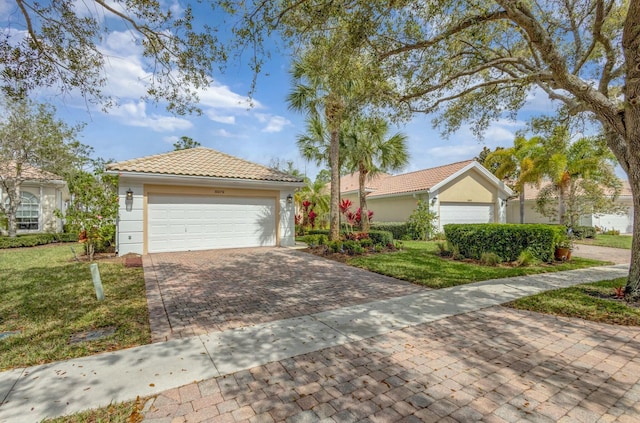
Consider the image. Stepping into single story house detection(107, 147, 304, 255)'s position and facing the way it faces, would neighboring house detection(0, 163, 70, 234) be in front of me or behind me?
behind

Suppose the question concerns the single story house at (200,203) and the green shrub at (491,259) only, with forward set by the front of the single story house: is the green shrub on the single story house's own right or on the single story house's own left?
on the single story house's own left

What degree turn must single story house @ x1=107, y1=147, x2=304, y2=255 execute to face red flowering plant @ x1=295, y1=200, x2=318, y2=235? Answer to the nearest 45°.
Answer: approximately 135° to its left

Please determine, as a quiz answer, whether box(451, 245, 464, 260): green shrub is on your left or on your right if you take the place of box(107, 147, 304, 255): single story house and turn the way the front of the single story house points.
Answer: on your left

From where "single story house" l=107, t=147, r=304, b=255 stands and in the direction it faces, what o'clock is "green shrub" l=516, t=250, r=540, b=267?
The green shrub is roughly at 10 o'clock from the single story house.

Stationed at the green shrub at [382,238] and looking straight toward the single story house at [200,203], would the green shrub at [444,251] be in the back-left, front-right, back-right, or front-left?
back-left

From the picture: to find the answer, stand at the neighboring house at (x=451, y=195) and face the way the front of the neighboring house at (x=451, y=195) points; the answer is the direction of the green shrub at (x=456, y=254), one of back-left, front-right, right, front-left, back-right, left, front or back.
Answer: front-right

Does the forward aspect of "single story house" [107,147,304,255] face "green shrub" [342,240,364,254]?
no

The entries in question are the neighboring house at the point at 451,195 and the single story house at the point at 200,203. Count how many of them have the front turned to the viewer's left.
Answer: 0

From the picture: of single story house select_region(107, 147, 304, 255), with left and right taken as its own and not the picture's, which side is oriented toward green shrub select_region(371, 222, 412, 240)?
left

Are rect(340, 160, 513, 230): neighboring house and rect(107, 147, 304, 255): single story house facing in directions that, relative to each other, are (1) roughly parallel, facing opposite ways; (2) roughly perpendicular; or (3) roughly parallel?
roughly parallel

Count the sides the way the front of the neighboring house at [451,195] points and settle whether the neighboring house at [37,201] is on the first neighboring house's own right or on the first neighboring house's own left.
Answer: on the first neighboring house's own right

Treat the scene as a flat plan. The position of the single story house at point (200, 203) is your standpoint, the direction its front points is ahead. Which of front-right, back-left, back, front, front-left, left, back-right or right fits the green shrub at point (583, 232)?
left

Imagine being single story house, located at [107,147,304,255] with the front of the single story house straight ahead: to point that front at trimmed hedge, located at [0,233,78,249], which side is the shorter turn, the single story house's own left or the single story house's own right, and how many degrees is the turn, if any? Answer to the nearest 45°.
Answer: approximately 135° to the single story house's own right

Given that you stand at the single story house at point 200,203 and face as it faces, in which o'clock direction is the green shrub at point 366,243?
The green shrub is roughly at 10 o'clock from the single story house.

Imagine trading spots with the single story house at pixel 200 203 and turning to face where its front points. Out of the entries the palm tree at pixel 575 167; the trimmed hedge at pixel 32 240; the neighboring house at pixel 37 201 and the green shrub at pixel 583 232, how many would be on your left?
2

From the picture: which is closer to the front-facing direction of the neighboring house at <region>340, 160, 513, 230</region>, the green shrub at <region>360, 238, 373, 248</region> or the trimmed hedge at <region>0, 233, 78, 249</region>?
the green shrub

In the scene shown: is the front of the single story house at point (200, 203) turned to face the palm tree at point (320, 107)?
no

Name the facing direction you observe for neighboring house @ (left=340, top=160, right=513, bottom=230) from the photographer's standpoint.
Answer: facing the viewer and to the right of the viewer

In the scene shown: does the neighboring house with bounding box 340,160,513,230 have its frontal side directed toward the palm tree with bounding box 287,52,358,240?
no

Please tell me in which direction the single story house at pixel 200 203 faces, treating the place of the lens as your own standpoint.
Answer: facing the viewer
